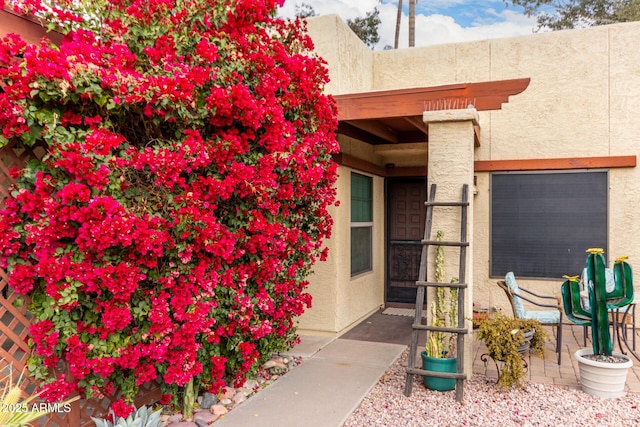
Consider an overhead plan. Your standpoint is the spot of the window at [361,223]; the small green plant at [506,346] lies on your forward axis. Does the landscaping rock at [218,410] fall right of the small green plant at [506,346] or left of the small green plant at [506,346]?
right

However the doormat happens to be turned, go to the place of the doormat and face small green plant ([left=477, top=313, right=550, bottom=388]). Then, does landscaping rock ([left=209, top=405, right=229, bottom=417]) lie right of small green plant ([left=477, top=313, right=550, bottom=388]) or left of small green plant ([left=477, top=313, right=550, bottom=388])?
right

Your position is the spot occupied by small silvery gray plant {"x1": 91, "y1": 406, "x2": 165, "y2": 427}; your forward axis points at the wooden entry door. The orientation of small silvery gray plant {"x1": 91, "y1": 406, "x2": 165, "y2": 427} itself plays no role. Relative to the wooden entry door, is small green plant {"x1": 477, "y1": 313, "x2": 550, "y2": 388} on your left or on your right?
right

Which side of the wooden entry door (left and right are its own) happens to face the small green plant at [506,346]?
front

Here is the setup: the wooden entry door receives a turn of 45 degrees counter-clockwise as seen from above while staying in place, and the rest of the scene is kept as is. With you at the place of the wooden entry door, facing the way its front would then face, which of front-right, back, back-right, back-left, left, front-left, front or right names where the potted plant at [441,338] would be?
front-right

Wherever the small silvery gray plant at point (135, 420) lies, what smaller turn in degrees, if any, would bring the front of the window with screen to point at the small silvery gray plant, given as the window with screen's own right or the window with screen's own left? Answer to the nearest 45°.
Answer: approximately 45° to the window with screen's own right

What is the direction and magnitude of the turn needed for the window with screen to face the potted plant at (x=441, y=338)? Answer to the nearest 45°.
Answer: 0° — it already faces it

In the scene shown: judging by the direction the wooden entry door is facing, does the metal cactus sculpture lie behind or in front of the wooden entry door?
in front

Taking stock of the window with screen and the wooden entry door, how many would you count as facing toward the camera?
2

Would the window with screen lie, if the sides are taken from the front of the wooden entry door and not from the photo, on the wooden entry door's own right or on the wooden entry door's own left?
on the wooden entry door's own left

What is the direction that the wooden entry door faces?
toward the camera

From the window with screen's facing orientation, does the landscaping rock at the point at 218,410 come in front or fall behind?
in front

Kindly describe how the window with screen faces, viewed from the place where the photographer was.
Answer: facing the viewer

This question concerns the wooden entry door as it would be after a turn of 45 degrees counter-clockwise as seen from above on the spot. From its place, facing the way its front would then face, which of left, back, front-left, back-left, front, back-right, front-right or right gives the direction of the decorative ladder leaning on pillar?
front-right

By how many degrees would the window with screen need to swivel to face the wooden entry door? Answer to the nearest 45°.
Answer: approximately 90° to its right
